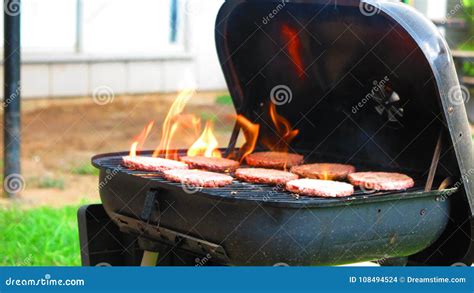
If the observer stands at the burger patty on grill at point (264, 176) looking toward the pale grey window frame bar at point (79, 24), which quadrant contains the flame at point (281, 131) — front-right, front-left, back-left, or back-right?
front-right

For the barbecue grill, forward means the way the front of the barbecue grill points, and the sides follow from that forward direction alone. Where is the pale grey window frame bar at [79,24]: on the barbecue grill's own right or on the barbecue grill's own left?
on the barbecue grill's own right

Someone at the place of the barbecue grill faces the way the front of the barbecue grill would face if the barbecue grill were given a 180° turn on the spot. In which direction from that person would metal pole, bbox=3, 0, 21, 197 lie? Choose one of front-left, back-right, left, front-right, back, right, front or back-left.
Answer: left
